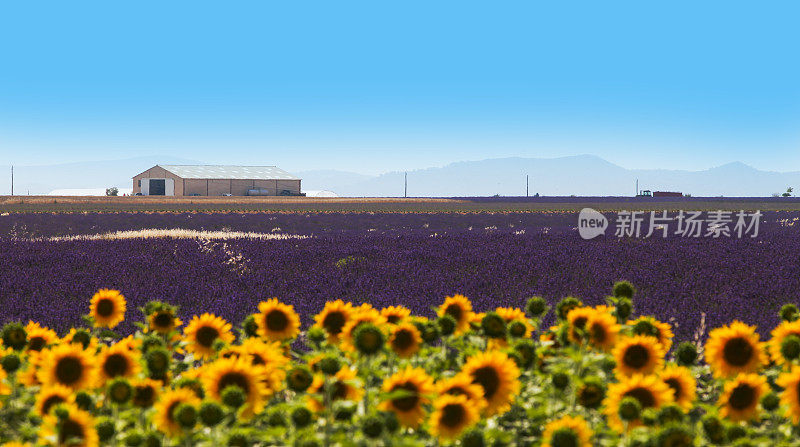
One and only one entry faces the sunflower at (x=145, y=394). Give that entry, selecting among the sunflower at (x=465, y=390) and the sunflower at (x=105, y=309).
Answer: the sunflower at (x=105, y=309)

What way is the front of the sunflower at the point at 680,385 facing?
toward the camera

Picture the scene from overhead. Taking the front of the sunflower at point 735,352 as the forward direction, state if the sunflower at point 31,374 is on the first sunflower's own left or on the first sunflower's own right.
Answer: on the first sunflower's own right

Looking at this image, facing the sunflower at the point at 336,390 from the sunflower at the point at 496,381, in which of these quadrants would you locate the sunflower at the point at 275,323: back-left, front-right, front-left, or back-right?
front-right

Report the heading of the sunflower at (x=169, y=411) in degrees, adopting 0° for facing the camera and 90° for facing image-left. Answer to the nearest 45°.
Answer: approximately 0°

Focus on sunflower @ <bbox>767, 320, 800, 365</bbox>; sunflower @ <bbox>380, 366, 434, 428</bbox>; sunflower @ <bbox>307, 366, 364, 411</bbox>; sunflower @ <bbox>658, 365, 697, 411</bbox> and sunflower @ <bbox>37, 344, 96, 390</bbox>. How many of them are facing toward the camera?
5

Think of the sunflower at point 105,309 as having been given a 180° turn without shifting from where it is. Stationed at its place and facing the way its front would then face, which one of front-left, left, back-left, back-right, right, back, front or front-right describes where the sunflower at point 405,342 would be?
back-right

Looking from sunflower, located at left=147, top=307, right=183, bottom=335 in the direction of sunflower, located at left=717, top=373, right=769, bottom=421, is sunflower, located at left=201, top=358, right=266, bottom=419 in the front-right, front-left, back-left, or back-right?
front-right

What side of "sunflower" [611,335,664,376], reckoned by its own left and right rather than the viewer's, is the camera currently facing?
front

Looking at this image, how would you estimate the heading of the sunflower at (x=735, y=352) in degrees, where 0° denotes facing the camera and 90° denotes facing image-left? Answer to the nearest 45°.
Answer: approximately 0°

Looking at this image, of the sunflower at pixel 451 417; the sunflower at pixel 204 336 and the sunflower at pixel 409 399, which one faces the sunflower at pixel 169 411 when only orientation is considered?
the sunflower at pixel 204 336

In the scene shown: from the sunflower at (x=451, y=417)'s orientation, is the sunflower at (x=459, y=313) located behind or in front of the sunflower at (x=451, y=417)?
behind

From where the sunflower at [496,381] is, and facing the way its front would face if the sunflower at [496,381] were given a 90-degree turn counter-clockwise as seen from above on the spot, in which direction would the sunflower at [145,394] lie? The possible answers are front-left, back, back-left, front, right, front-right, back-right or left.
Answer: back

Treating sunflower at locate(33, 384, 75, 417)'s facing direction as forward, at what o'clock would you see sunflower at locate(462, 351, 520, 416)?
sunflower at locate(462, 351, 520, 416) is roughly at 10 o'clock from sunflower at locate(33, 384, 75, 417).

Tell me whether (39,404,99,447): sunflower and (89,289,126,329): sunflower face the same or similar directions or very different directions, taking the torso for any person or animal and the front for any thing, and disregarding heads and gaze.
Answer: same or similar directions

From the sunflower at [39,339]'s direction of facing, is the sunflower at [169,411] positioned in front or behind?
in front

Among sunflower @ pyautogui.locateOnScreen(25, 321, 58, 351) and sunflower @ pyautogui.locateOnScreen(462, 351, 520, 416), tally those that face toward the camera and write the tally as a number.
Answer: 2

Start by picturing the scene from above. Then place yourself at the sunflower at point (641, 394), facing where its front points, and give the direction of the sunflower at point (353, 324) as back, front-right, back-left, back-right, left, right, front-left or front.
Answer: right

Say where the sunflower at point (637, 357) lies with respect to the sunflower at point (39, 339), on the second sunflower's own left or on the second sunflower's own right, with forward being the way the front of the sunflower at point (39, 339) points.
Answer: on the second sunflower's own left

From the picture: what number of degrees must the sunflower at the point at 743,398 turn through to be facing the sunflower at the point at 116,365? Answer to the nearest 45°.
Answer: approximately 90° to its right

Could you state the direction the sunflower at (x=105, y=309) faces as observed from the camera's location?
facing the viewer
